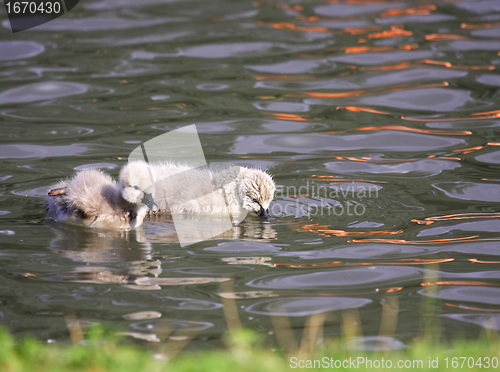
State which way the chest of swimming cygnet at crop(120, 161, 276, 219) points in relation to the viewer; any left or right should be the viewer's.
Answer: facing to the right of the viewer

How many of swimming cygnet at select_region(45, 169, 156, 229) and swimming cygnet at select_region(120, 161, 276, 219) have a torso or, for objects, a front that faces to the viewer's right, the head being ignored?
2

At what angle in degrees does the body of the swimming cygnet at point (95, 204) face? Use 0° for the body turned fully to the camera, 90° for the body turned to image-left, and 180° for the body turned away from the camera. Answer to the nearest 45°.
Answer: approximately 270°

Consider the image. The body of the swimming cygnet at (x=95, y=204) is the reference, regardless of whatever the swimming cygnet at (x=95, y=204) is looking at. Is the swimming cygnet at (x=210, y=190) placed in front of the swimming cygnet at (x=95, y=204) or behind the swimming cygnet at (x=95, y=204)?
in front

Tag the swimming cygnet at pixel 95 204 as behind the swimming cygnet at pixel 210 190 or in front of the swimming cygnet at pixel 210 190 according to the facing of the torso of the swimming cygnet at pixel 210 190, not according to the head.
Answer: behind
